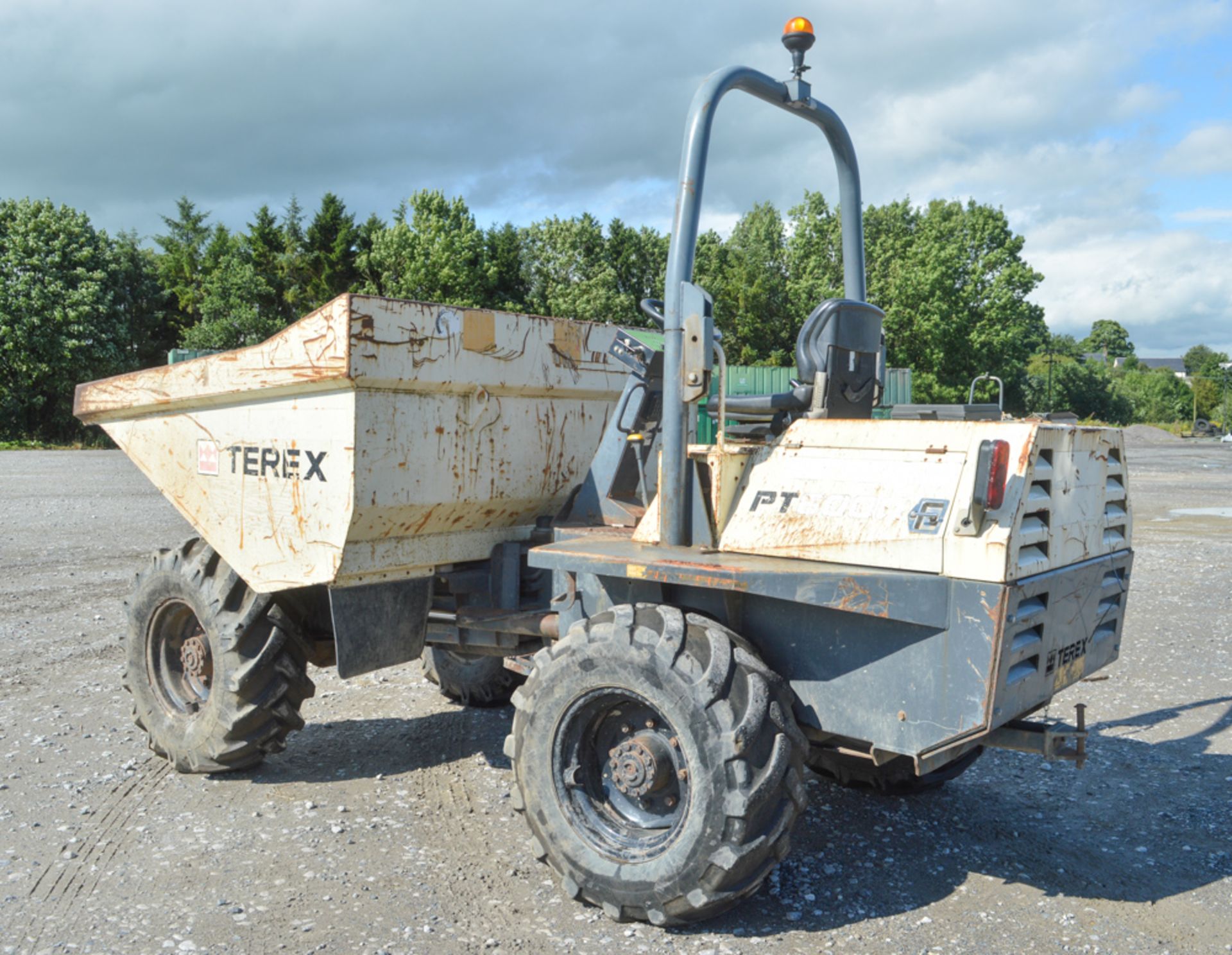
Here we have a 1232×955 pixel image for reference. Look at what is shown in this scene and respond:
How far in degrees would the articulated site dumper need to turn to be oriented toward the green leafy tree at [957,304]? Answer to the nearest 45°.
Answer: approximately 45° to its right

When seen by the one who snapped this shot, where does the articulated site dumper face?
facing away from the viewer and to the left of the viewer

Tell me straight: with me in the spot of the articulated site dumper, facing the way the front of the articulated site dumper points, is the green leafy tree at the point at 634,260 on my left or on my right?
on my right

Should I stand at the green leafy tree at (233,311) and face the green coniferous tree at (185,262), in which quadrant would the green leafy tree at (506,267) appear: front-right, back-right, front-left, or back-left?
back-right

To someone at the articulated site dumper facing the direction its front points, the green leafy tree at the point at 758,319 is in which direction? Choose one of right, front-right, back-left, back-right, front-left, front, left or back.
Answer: front-right

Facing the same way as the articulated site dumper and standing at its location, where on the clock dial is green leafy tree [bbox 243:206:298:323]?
The green leafy tree is roughly at 1 o'clock from the articulated site dumper.

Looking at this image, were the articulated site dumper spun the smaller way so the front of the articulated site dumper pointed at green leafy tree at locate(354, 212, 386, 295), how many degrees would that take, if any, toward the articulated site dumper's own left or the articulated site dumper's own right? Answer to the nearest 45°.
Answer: approximately 45° to the articulated site dumper's own right

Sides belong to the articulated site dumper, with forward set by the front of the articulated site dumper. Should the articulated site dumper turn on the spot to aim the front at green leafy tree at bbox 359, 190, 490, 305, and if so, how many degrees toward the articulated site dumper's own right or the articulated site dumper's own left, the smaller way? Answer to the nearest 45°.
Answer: approximately 45° to the articulated site dumper's own right

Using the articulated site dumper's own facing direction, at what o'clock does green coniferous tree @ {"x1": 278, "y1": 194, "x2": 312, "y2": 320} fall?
The green coniferous tree is roughly at 1 o'clock from the articulated site dumper.

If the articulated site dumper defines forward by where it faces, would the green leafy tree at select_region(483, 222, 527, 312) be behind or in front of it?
in front
